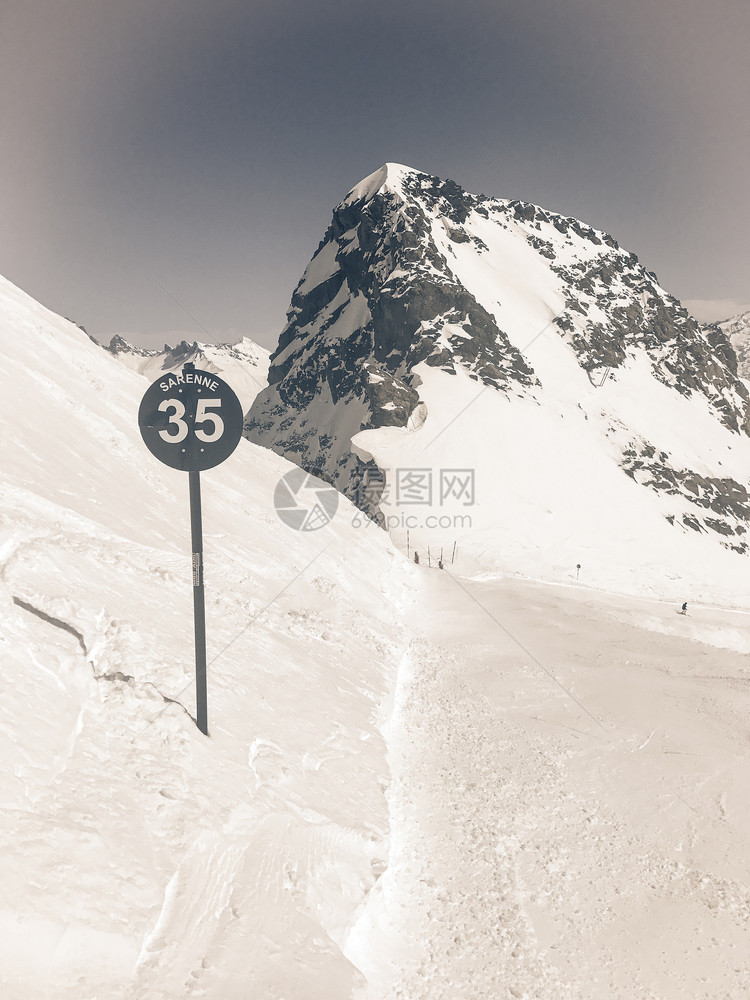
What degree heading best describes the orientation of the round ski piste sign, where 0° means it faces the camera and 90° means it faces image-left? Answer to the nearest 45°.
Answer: approximately 0°
